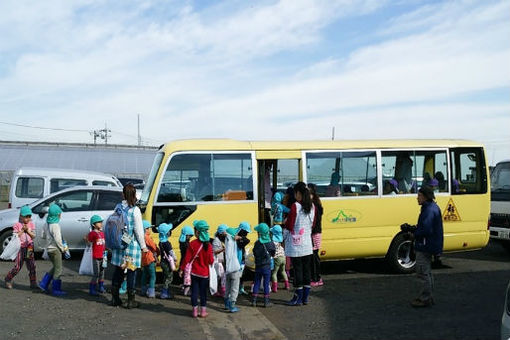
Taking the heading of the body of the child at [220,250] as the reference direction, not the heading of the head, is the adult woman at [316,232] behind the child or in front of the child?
in front

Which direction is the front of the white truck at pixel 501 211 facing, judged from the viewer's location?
facing the viewer

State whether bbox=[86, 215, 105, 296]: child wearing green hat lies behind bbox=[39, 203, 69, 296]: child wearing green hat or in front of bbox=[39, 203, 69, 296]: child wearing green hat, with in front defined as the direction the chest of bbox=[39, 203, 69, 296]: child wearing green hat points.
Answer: in front

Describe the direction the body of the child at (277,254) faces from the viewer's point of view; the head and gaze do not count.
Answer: away from the camera

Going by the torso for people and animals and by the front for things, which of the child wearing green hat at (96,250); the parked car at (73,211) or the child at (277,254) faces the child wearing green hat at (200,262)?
the child wearing green hat at (96,250)

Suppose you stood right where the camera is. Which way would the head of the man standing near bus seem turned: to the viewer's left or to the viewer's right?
to the viewer's left
